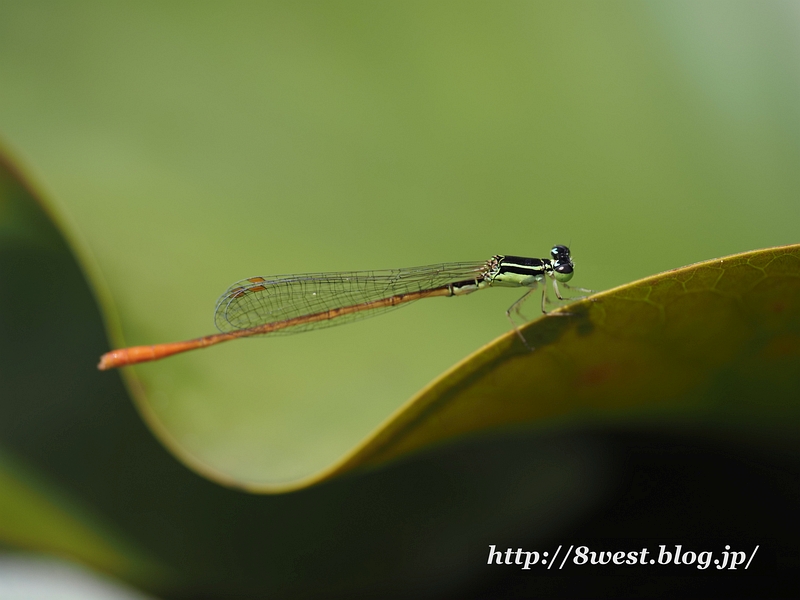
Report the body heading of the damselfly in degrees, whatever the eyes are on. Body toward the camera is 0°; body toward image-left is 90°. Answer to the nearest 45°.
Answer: approximately 270°
